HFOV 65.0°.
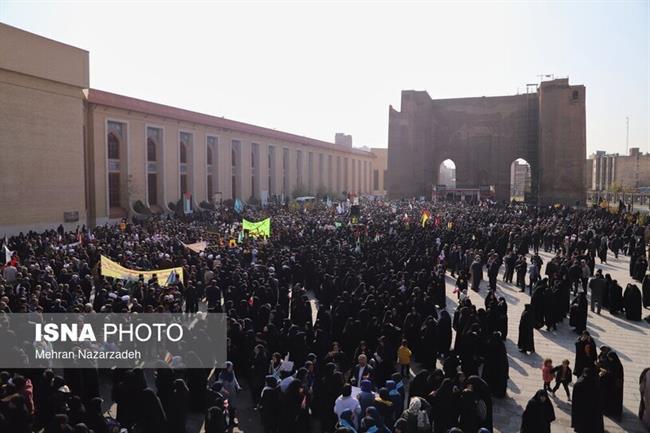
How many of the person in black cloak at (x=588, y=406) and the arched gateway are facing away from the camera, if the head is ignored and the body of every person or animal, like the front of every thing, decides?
1

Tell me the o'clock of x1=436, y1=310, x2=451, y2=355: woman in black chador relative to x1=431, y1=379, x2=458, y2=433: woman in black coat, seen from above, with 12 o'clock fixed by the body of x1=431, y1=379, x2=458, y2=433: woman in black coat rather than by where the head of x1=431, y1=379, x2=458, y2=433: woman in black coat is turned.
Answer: x1=436, y1=310, x2=451, y2=355: woman in black chador is roughly at 12 o'clock from x1=431, y1=379, x2=458, y2=433: woman in black coat.

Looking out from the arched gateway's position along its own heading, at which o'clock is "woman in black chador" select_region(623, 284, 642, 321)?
The woman in black chador is roughly at 12 o'clock from the arched gateway.

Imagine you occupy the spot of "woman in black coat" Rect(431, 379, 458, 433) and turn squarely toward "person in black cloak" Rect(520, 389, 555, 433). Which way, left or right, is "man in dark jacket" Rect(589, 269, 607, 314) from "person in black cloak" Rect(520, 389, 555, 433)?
left

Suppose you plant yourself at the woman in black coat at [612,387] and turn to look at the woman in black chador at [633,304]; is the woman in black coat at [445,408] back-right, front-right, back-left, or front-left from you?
back-left

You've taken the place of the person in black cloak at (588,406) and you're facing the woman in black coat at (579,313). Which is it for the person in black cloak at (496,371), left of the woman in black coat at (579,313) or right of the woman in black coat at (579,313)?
left

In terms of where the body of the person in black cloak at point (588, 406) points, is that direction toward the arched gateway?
yes

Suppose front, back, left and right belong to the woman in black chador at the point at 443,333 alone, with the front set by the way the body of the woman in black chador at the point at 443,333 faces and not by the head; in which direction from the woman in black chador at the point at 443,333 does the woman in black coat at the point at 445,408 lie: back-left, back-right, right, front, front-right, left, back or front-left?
back

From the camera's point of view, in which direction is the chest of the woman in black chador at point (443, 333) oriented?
away from the camera

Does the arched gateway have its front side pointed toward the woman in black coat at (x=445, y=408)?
yes

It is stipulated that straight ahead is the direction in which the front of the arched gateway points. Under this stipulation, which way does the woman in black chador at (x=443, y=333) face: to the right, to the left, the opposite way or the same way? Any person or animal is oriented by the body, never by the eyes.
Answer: the opposite way

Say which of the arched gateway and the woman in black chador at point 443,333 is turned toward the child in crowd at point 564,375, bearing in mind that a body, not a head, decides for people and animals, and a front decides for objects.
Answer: the arched gateway

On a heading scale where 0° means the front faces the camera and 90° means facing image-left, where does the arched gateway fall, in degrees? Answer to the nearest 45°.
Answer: approximately 0°
